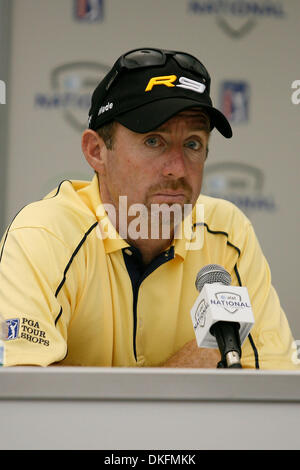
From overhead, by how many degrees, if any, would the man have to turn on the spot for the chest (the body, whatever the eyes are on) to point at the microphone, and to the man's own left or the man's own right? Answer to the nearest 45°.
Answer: approximately 45° to the man's own right

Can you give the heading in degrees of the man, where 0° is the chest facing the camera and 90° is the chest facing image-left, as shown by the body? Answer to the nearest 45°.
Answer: approximately 315°
